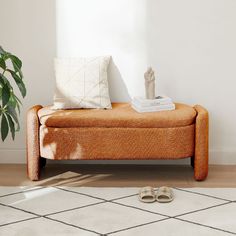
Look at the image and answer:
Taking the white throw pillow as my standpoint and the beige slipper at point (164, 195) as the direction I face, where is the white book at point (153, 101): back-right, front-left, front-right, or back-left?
front-left

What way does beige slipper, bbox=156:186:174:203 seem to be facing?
toward the camera

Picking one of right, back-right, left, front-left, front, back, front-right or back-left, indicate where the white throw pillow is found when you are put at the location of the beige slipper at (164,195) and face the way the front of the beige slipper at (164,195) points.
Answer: back-right
